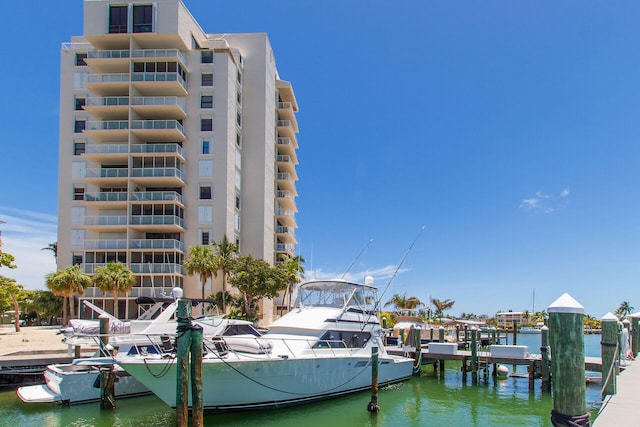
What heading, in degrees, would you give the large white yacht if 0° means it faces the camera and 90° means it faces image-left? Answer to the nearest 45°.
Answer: approximately 45°

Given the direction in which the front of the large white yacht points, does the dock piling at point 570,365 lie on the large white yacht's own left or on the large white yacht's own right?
on the large white yacht's own left

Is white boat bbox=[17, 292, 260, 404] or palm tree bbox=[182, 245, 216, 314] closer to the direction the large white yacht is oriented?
the white boat

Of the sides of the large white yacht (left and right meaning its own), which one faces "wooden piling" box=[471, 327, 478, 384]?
back
